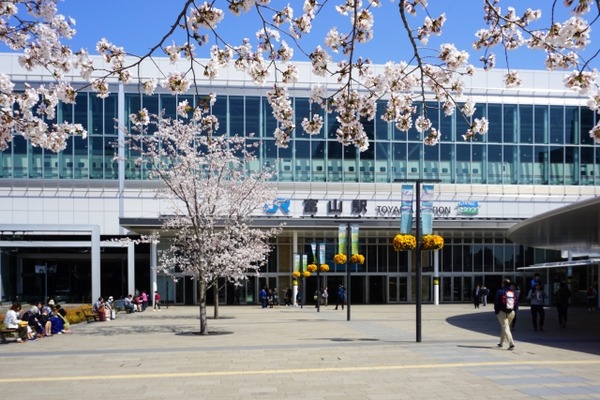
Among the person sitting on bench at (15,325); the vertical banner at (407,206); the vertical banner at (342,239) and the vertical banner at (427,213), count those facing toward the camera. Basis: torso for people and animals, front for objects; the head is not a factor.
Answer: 3

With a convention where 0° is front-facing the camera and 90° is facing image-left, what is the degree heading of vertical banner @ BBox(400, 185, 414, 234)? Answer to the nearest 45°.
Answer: approximately 0°

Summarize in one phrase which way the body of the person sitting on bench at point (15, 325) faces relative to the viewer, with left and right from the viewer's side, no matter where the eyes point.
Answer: facing to the right of the viewer

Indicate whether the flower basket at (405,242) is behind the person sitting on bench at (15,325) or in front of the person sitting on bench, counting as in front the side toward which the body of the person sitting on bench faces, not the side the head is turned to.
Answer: in front

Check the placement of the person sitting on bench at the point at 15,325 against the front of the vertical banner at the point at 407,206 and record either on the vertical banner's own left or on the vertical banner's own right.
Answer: on the vertical banner's own right
